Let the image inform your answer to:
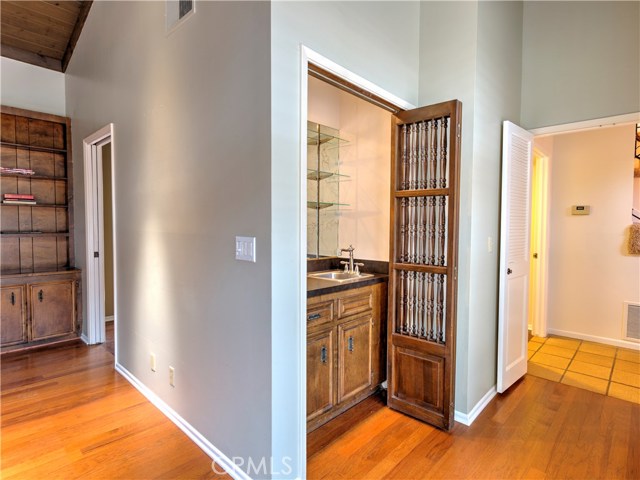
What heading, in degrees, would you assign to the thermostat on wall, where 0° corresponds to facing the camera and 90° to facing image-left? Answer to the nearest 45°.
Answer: approximately 0°

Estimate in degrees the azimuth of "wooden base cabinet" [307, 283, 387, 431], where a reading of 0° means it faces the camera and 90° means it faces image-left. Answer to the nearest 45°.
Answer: approximately 315°

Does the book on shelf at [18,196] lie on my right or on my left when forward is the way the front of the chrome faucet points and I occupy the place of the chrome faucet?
on my right

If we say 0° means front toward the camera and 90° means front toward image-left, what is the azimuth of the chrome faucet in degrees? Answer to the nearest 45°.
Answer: approximately 45°

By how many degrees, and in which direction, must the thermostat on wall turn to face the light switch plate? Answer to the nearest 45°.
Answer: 0° — it already faces it

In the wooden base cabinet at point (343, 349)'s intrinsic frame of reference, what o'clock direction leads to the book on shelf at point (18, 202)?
The book on shelf is roughly at 5 o'clock from the wooden base cabinet.

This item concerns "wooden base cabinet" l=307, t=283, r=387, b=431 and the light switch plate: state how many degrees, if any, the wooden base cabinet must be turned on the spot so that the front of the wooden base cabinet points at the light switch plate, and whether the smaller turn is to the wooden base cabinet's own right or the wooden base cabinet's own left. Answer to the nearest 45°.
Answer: approximately 90° to the wooden base cabinet's own right
